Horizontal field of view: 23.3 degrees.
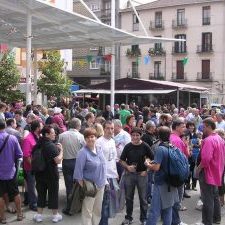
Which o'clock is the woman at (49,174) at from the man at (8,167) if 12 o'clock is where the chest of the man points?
The woman is roughly at 3 o'clock from the man.

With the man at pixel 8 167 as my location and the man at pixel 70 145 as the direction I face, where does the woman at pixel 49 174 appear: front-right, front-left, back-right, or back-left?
front-right

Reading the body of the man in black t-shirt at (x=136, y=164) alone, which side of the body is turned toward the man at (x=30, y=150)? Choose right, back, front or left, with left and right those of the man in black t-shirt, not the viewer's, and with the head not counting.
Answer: right

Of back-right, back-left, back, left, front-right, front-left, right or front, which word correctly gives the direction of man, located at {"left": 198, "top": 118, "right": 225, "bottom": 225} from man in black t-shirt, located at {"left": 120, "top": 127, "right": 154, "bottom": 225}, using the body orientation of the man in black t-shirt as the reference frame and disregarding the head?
left

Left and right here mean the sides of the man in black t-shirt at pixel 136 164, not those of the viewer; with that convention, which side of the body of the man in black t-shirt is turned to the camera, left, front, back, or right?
front

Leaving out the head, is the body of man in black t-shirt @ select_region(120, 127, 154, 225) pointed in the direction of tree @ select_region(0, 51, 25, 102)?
no

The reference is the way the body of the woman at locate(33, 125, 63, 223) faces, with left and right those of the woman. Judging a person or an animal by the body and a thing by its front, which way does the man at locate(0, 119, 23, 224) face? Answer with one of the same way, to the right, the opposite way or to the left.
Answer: to the left
